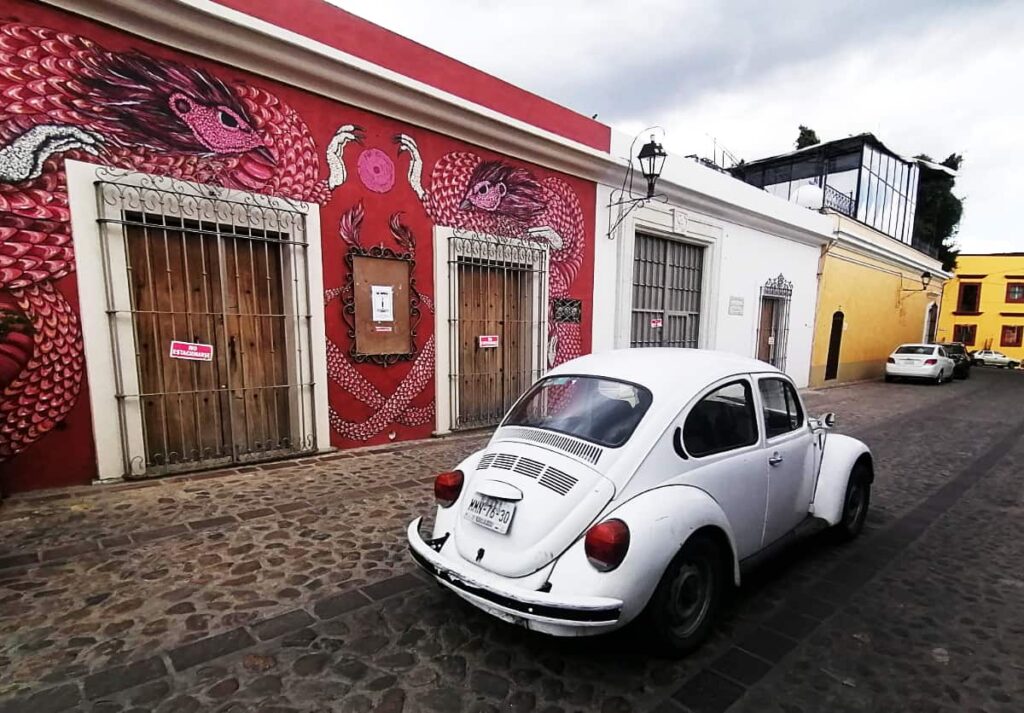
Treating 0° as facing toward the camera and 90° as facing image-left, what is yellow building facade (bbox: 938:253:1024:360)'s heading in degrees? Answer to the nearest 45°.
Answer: approximately 0°

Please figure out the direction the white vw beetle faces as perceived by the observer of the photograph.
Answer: facing away from the viewer and to the right of the viewer

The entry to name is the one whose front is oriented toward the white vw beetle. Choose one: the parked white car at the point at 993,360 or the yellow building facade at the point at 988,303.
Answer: the yellow building facade

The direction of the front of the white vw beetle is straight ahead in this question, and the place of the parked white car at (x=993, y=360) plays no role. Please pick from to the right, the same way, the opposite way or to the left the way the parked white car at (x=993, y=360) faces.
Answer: to the right

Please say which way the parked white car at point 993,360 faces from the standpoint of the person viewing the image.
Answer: facing to the right of the viewer

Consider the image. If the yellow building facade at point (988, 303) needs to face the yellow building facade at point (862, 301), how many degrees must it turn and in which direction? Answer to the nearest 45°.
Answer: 0° — it already faces it

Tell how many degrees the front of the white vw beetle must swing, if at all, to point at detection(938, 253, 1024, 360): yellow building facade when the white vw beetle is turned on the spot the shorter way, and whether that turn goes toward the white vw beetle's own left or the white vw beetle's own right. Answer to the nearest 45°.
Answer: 0° — it already faces it

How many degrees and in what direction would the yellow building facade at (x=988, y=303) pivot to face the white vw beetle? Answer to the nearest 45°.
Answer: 0° — it already faces it
